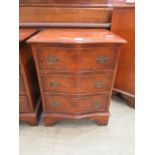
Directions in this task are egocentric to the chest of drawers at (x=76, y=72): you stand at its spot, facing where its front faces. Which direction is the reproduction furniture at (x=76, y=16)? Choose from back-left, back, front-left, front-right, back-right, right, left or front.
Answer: back

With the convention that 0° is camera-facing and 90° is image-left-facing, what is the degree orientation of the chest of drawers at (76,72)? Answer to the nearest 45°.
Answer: approximately 0°
